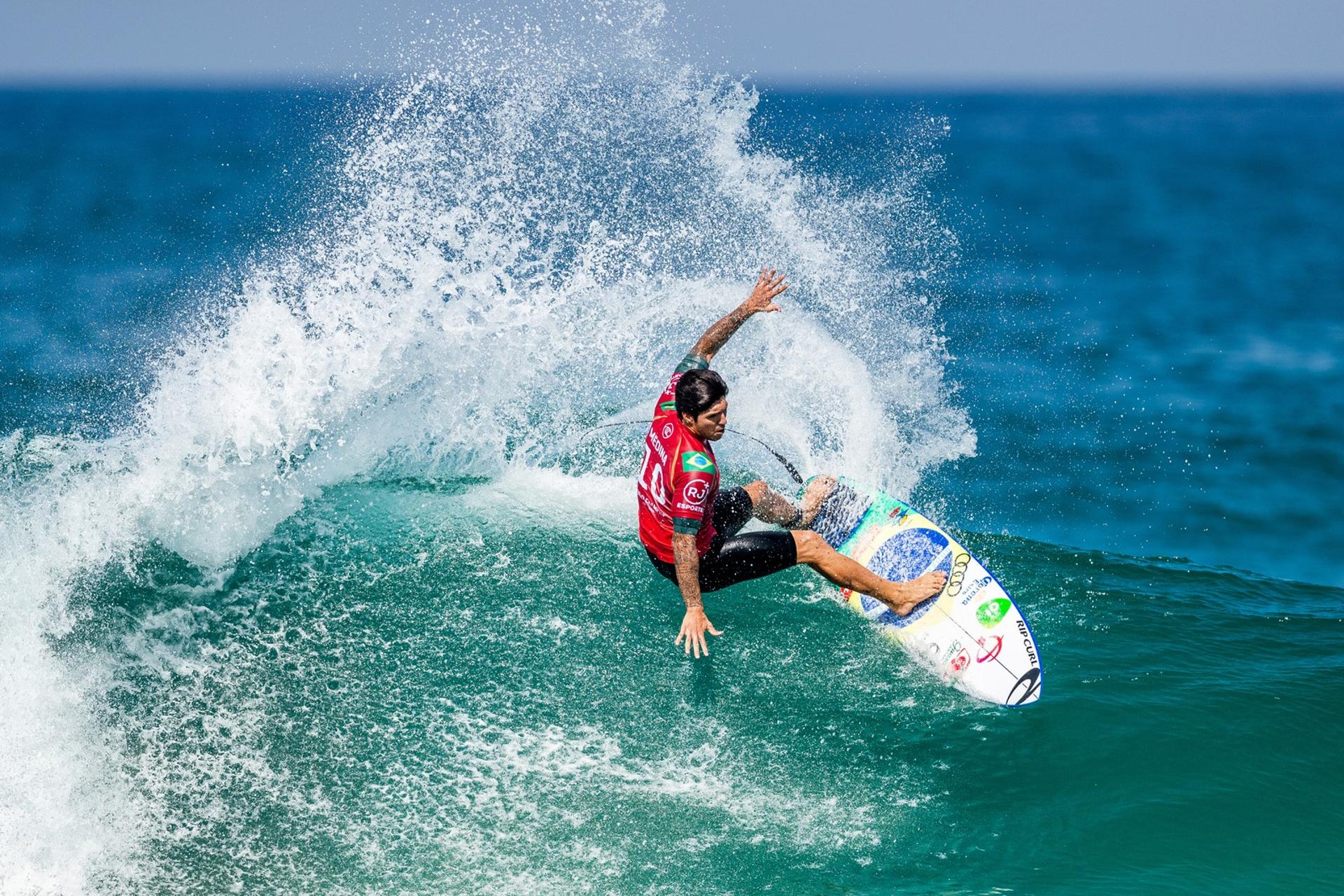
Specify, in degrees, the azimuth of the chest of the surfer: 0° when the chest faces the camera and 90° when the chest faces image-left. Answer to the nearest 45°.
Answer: approximately 270°
